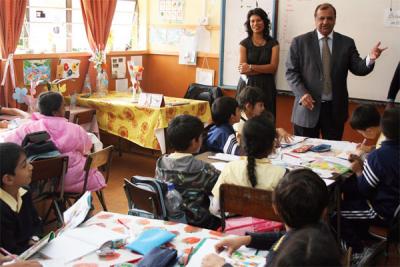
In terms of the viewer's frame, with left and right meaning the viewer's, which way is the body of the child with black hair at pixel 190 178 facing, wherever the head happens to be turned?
facing away from the viewer and to the right of the viewer

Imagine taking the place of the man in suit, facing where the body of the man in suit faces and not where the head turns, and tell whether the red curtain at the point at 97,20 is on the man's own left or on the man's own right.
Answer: on the man's own right

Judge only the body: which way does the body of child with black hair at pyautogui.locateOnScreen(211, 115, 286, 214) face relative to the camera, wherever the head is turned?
away from the camera

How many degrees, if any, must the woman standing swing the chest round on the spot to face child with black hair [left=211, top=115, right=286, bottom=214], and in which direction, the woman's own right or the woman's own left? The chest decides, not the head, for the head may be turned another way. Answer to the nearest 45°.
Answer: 0° — they already face them

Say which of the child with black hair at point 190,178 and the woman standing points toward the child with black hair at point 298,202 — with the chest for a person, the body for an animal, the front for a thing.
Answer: the woman standing

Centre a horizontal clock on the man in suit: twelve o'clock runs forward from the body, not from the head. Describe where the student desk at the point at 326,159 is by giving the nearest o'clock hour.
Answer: The student desk is roughly at 12 o'clock from the man in suit.

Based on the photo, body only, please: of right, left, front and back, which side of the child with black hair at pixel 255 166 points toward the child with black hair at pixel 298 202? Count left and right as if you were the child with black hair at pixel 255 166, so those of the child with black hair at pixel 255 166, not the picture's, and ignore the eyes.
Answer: back

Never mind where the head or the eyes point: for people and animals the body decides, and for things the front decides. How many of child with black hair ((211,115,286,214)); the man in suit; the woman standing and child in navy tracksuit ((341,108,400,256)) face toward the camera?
2

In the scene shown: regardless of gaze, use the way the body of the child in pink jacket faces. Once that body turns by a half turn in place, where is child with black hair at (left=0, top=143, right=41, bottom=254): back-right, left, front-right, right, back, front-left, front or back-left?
front-right
